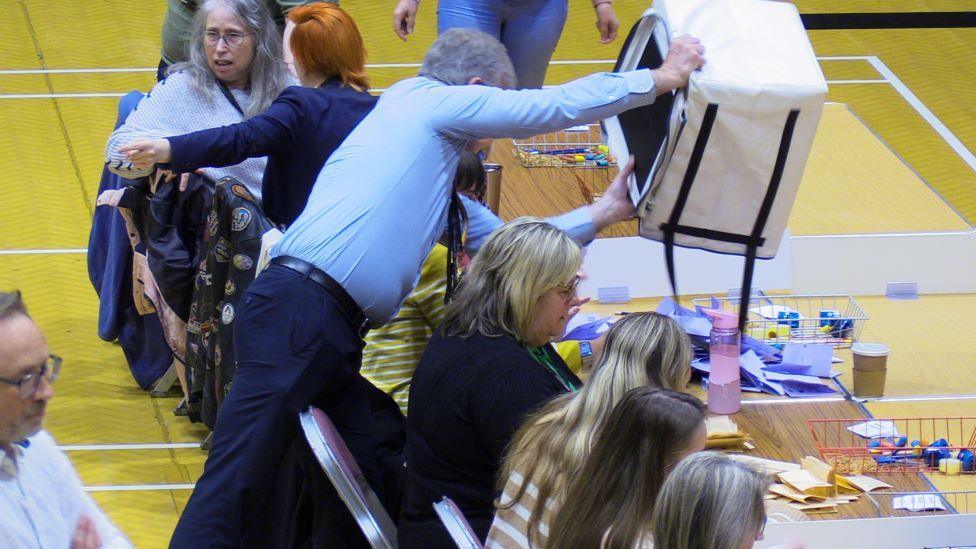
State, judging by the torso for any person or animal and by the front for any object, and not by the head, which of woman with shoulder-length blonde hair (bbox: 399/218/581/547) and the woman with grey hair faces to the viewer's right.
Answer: the woman with shoulder-length blonde hair

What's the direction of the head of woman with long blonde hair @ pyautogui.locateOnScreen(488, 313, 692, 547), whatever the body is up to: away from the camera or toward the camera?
away from the camera

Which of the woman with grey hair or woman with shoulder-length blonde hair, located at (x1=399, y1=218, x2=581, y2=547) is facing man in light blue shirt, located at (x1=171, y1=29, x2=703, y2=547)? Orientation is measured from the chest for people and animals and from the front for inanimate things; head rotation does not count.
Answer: the woman with grey hair

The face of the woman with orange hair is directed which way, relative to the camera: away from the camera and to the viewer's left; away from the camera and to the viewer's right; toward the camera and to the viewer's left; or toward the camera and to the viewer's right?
away from the camera and to the viewer's left

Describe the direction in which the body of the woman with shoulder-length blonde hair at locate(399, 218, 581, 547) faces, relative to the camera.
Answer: to the viewer's right

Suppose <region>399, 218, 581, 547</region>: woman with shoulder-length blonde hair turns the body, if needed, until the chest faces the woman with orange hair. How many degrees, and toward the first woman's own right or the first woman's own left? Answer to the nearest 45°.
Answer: approximately 135° to the first woman's own left
